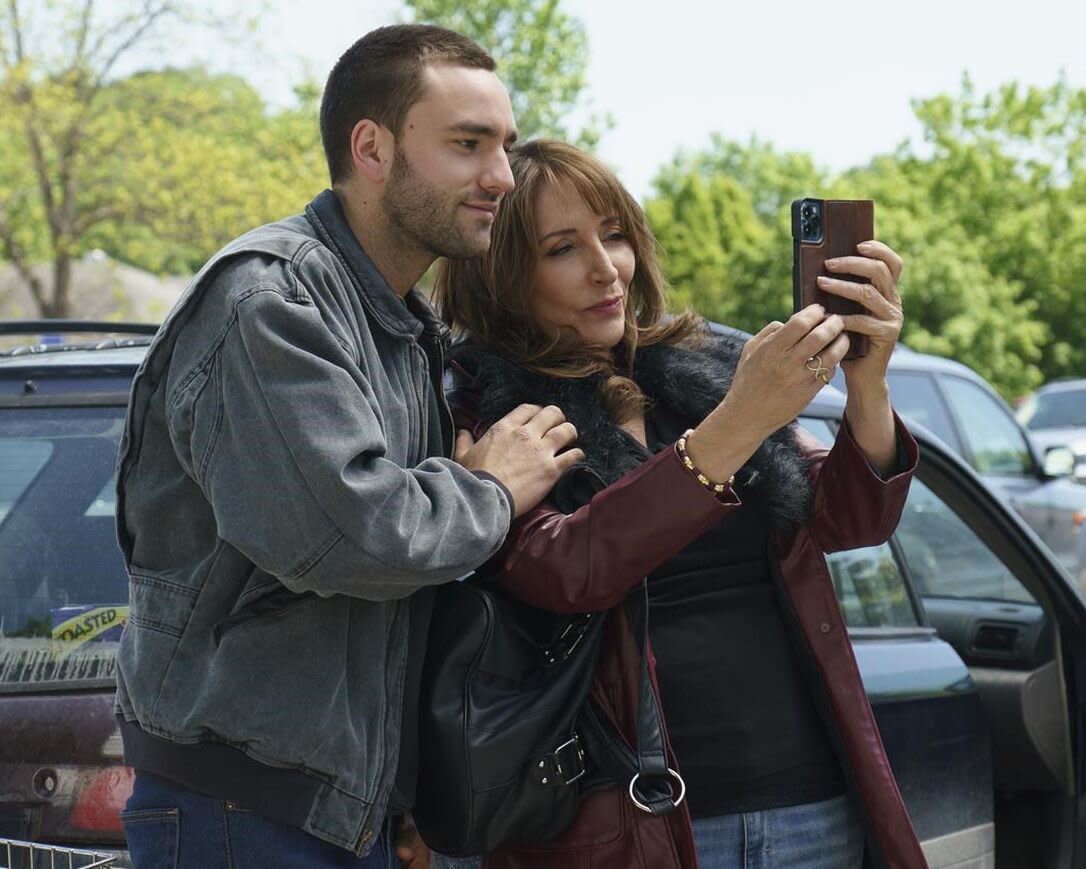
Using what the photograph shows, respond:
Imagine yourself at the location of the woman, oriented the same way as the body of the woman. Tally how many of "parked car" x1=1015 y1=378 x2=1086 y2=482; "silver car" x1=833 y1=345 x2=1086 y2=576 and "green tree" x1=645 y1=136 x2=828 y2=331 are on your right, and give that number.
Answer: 0

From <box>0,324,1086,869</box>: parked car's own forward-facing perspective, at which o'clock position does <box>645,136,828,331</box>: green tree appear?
The green tree is roughly at 11 o'clock from the parked car.

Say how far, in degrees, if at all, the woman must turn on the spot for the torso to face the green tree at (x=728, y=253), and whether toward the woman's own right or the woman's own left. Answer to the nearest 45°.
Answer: approximately 135° to the woman's own left

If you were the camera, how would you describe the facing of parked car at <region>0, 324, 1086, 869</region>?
facing away from the viewer and to the right of the viewer

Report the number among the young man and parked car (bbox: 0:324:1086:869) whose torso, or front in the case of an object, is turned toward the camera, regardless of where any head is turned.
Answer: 0

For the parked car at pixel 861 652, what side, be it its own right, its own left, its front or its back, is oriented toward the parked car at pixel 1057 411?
front

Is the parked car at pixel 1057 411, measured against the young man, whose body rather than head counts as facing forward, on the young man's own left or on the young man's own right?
on the young man's own left

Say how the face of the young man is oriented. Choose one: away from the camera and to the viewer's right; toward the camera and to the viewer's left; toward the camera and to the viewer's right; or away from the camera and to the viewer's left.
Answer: toward the camera and to the viewer's right

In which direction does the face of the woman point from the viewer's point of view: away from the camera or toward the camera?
toward the camera

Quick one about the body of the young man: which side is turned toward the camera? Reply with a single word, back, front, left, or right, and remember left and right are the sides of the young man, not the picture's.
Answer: right

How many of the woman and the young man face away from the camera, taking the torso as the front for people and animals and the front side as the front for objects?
0

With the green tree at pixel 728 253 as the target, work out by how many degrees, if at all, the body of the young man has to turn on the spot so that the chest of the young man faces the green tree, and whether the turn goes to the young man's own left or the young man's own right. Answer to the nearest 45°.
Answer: approximately 90° to the young man's own left
